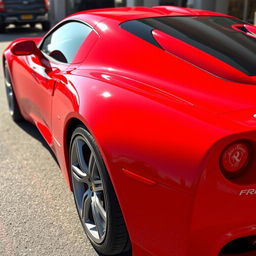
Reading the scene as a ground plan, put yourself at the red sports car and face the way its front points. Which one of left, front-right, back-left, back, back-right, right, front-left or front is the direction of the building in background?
front-right

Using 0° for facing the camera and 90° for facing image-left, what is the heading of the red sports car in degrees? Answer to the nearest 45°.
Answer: approximately 135°
